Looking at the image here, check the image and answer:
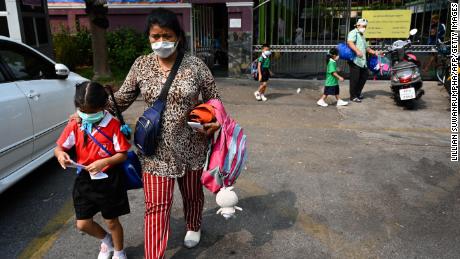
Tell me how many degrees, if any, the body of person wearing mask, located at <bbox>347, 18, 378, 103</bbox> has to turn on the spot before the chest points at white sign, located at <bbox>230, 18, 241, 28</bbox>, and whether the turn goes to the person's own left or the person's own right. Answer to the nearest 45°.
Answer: approximately 180°

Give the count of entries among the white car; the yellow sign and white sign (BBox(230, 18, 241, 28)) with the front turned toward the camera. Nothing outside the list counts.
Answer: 2

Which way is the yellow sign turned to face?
toward the camera

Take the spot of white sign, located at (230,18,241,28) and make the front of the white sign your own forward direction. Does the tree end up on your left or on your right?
on your right

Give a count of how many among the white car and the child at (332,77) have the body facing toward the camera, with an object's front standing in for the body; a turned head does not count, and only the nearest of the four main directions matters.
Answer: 0

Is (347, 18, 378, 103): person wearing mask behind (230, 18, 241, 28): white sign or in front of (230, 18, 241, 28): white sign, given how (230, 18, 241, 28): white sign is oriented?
in front

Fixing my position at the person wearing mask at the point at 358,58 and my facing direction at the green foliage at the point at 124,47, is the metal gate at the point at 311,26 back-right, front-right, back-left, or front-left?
front-right

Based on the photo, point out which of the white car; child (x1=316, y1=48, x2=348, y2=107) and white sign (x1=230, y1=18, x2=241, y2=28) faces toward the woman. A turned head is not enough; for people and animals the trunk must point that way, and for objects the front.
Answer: the white sign

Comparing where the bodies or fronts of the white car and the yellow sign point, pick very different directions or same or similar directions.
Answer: very different directions

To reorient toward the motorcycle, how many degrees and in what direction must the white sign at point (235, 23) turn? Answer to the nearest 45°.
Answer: approximately 45° to its left
